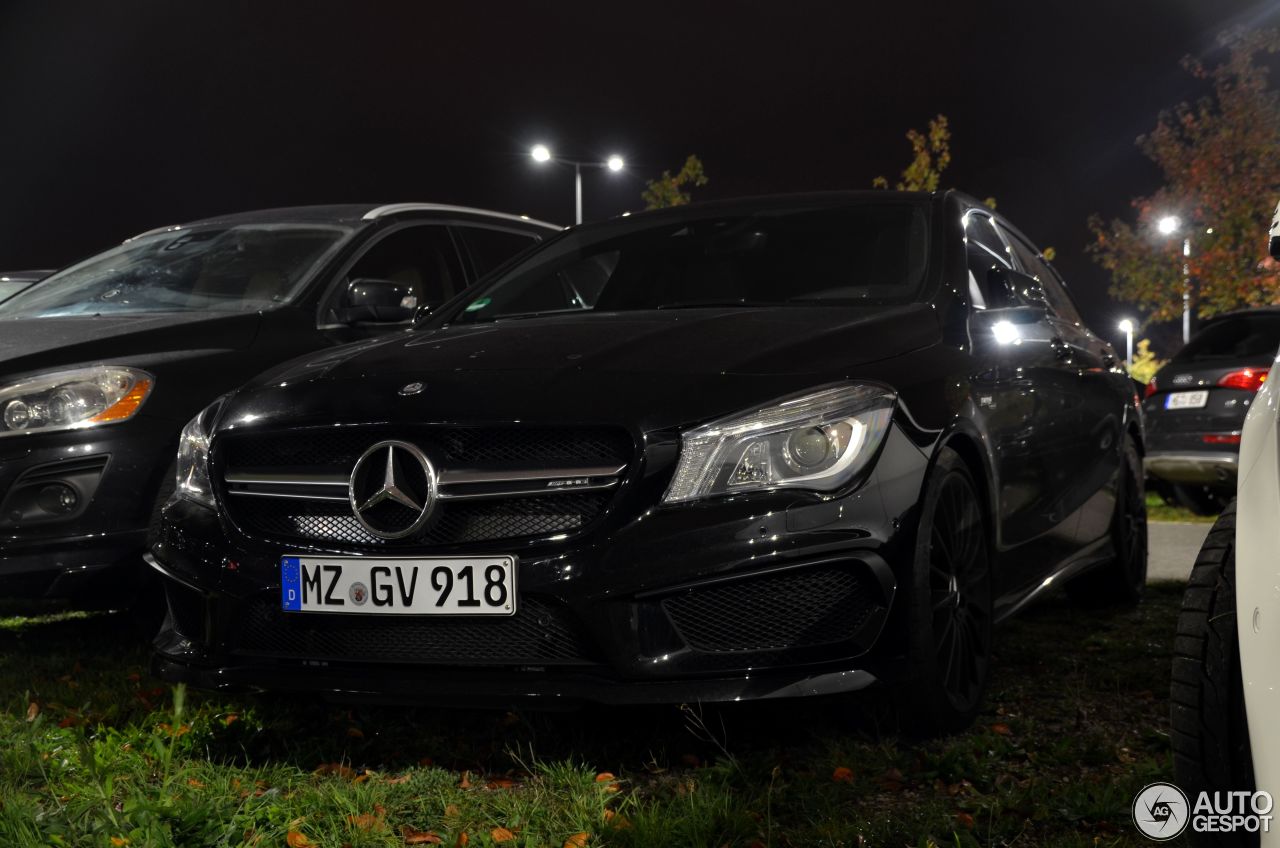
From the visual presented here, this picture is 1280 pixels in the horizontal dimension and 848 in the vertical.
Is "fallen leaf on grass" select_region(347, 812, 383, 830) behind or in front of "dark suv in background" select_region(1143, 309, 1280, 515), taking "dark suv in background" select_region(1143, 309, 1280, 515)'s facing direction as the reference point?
behind

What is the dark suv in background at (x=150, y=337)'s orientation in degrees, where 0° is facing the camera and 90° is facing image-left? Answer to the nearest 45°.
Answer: approximately 45°

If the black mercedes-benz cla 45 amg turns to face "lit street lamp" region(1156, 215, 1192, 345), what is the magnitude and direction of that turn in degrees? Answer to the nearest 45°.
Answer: approximately 180°

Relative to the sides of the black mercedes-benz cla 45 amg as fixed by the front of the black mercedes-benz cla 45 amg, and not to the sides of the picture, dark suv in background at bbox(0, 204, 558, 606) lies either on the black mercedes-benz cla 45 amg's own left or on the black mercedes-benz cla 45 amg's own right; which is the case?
on the black mercedes-benz cla 45 amg's own right

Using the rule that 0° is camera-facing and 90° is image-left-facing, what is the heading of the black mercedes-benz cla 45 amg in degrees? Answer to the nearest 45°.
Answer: approximately 45°

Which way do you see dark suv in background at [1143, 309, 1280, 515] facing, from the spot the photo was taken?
facing away from the viewer and to the right of the viewer

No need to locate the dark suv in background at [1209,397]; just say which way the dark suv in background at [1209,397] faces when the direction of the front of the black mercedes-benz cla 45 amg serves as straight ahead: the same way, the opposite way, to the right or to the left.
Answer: the opposite way

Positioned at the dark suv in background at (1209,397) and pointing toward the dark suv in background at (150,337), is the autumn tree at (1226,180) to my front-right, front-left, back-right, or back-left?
back-right

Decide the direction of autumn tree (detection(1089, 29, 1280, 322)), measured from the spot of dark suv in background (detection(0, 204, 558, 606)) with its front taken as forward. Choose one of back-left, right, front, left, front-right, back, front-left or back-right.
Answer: back
